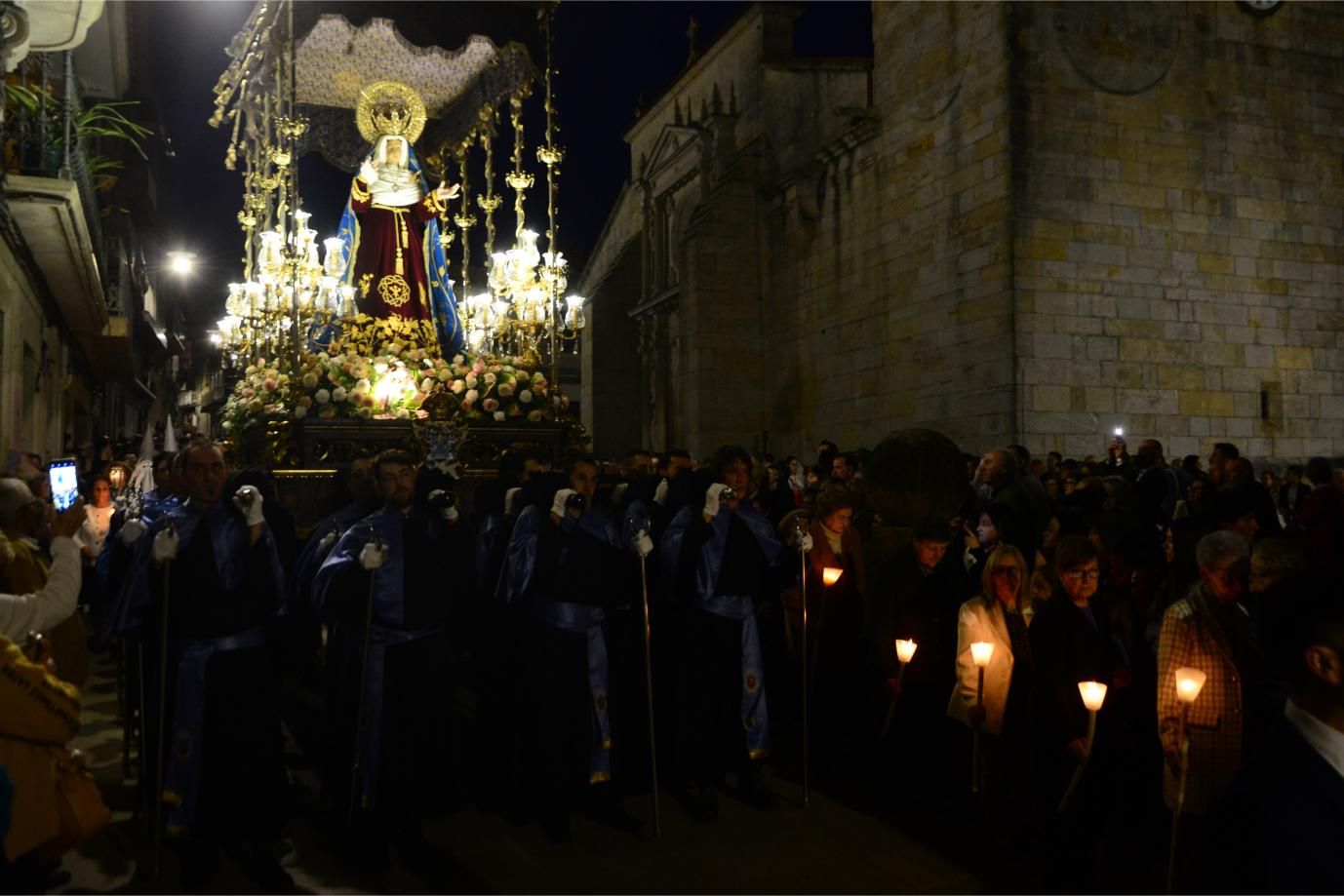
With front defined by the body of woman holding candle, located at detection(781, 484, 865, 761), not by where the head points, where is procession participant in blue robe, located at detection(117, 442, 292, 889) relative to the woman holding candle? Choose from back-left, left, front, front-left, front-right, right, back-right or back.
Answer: front-right

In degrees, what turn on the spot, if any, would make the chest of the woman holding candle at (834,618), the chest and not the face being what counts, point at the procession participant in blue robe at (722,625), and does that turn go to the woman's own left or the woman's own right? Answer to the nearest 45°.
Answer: approximately 45° to the woman's own right

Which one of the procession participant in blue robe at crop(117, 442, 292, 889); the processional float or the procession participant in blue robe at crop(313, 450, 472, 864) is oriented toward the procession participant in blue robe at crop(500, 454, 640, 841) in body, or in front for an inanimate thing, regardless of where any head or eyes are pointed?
the processional float

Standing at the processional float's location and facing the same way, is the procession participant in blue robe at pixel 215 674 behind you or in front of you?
in front

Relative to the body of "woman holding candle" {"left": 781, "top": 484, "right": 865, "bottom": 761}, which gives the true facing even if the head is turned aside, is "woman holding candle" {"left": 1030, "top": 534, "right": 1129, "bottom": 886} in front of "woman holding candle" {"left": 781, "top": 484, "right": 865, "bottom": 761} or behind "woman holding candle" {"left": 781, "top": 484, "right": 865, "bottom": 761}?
in front

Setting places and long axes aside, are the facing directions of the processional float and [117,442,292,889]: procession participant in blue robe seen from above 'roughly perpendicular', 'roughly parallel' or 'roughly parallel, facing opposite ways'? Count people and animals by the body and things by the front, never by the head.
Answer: roughly parallel

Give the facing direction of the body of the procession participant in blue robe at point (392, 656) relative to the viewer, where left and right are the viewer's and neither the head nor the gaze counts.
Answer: facing the viewer

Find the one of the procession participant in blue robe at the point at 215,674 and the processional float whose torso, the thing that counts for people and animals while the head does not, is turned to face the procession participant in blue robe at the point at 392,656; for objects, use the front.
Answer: the processional float

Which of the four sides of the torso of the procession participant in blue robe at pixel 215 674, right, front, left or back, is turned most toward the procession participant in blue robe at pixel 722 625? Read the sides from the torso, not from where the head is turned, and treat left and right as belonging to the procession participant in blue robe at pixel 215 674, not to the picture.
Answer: left

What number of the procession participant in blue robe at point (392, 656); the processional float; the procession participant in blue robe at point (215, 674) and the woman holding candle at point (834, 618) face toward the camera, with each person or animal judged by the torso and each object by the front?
4

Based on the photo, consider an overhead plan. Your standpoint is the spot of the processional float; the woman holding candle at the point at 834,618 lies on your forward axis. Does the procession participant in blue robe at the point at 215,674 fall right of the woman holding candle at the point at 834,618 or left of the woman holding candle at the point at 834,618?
right

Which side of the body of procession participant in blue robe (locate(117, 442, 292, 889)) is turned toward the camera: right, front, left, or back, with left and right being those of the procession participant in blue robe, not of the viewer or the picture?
front

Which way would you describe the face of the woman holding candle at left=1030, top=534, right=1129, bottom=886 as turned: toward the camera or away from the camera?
toward the camera
